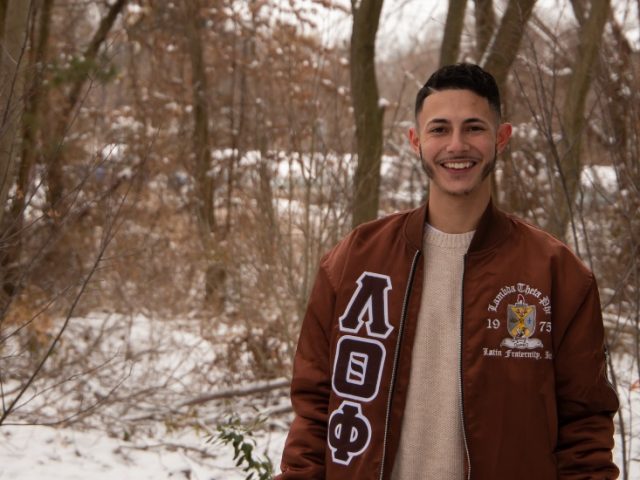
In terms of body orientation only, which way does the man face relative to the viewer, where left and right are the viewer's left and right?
facing the viewer

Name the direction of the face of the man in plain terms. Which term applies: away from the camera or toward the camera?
toward the camera
